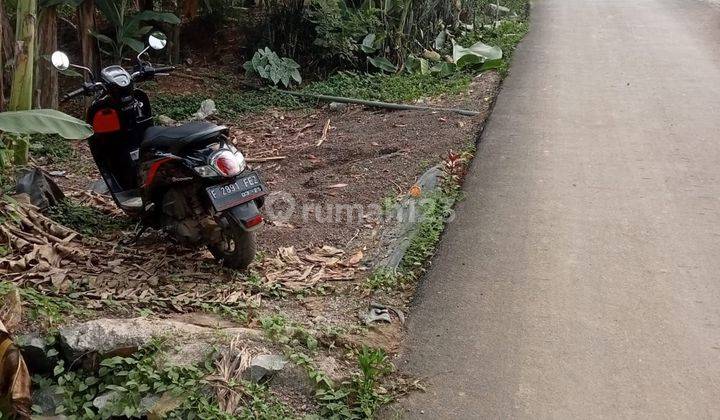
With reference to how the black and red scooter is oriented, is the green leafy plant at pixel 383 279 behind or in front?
behind

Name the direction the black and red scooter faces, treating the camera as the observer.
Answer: facing away from the viewer and to the left of the viewer

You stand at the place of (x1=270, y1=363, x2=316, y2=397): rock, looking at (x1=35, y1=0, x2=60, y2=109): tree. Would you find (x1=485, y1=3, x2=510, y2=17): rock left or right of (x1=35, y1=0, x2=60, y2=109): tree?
right

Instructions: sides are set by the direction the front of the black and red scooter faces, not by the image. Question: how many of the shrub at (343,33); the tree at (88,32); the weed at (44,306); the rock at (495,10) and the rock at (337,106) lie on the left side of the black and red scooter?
1

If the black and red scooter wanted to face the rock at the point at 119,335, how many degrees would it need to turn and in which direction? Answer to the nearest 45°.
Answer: approximately 135° to its left

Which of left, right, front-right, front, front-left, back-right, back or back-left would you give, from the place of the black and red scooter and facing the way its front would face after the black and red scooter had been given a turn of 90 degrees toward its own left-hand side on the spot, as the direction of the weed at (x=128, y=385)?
front-left

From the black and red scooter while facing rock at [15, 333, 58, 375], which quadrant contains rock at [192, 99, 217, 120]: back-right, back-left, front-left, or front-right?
back-right

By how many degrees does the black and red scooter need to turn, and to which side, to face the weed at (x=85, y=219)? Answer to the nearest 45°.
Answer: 0° — it already faces it

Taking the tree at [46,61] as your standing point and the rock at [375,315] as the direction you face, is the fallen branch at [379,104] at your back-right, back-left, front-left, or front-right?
front-left

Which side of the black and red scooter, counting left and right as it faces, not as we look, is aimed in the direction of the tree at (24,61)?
front

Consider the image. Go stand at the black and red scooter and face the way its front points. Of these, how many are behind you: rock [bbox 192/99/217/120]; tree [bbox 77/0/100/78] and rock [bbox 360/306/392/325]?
1

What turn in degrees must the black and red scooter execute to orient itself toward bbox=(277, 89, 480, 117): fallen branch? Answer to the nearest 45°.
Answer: approximately 90° to its right

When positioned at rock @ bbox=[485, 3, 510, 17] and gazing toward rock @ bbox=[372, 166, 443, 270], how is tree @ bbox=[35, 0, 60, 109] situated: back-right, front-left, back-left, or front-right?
front-right

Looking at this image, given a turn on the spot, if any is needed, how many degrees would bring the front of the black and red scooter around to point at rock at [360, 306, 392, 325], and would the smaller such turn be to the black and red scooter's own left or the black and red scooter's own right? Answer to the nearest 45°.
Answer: approximately 180°

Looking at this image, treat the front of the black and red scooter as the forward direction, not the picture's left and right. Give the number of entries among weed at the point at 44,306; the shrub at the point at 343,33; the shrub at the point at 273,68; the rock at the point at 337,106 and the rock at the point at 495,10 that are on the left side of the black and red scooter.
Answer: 1

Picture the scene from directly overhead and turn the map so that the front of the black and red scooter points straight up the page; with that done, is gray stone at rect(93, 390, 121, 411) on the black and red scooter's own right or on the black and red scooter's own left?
on the black and red scooter's own left

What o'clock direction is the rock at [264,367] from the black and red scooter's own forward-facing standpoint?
The rock is roughly at 7 o'clock from the black and red scooter.
